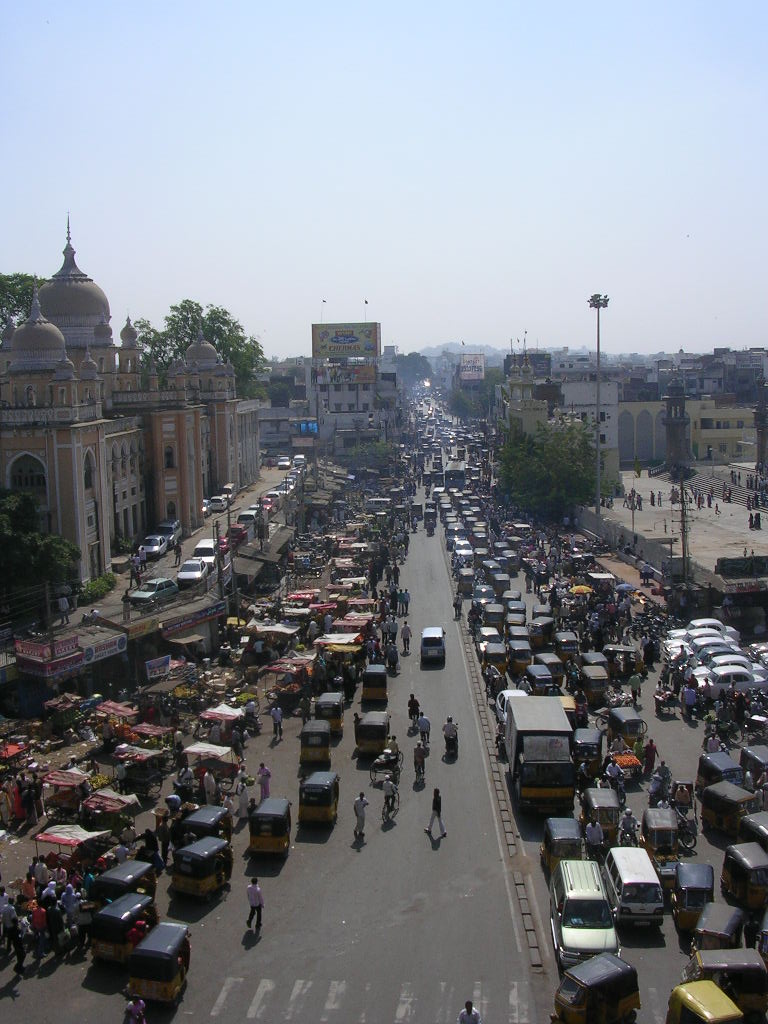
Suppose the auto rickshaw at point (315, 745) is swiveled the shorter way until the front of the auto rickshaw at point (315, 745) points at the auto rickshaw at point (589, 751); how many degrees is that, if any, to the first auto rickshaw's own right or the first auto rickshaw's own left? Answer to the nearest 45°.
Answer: approximately 90° to the first auto rickshaw's own right

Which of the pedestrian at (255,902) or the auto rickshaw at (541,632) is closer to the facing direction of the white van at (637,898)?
the pedestrian

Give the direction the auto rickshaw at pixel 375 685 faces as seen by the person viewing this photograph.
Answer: facing away from the viewer

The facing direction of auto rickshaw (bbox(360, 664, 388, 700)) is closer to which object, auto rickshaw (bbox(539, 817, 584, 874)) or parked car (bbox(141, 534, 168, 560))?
the parked car

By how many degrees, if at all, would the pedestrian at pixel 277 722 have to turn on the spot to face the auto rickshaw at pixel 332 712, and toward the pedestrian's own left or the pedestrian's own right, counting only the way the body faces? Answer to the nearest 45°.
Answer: approximately 90° to the pedestrian's own left

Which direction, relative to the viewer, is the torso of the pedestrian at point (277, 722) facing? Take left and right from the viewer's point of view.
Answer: facing away from the viewer

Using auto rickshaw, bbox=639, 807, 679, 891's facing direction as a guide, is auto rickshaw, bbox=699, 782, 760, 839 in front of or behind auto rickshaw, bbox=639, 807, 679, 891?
behind

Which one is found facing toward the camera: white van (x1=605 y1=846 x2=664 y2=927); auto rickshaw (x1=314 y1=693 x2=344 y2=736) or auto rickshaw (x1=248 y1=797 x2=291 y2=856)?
the white van

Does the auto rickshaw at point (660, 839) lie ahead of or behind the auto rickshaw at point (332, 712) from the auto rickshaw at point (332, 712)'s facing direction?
behind

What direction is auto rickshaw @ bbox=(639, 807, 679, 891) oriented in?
toward the camera

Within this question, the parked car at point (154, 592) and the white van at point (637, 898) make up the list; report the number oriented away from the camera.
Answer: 0

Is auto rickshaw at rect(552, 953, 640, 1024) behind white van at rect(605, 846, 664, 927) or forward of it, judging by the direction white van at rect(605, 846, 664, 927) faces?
forward

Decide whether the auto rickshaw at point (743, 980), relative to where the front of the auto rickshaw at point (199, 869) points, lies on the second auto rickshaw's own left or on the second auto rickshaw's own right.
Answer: on the second auto rickshaw's own right

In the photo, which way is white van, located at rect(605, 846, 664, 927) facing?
toward the camera

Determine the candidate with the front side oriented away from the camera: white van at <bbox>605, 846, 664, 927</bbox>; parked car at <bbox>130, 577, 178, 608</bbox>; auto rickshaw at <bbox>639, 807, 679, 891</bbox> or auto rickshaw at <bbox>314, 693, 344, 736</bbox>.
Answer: auto rickshaw at <bbox>314, 693, 344, 736</bbox>

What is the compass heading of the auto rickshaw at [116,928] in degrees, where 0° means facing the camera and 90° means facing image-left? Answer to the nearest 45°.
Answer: approximately 225°

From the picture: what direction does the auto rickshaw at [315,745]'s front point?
away from the camera

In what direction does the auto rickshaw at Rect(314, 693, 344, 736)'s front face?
away from the camera
